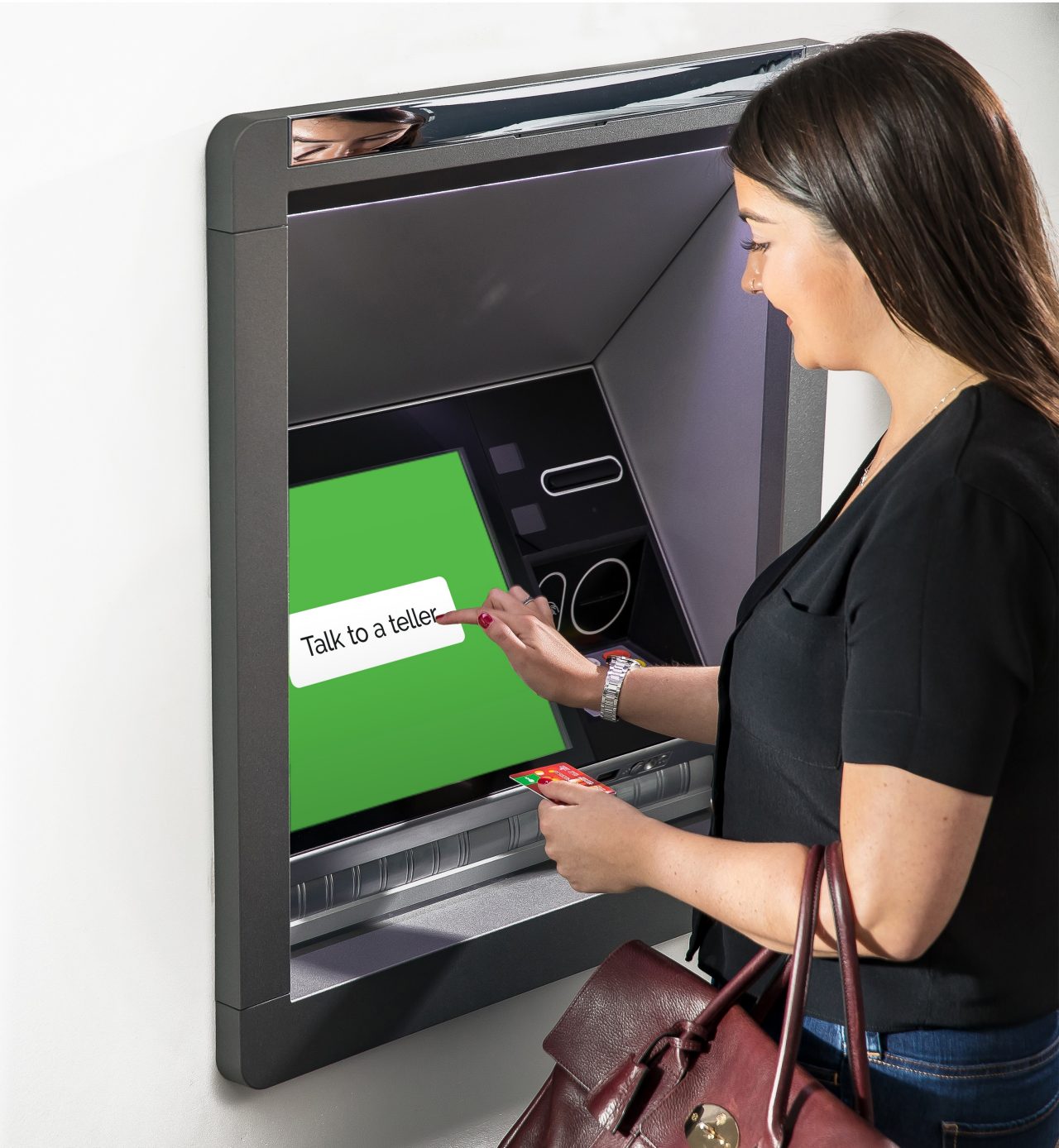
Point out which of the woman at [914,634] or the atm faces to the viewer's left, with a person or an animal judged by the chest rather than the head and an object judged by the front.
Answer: the woman

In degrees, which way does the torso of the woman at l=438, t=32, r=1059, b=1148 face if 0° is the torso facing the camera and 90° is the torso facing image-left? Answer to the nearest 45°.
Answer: approximately 90°

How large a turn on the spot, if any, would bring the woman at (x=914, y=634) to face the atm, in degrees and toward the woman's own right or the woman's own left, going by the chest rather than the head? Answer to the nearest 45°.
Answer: approximately 45° to the woman's own right

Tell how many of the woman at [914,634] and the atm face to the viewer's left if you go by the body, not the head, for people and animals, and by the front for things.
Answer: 1

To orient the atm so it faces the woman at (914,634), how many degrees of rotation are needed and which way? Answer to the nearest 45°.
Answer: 0° — it already faces them
